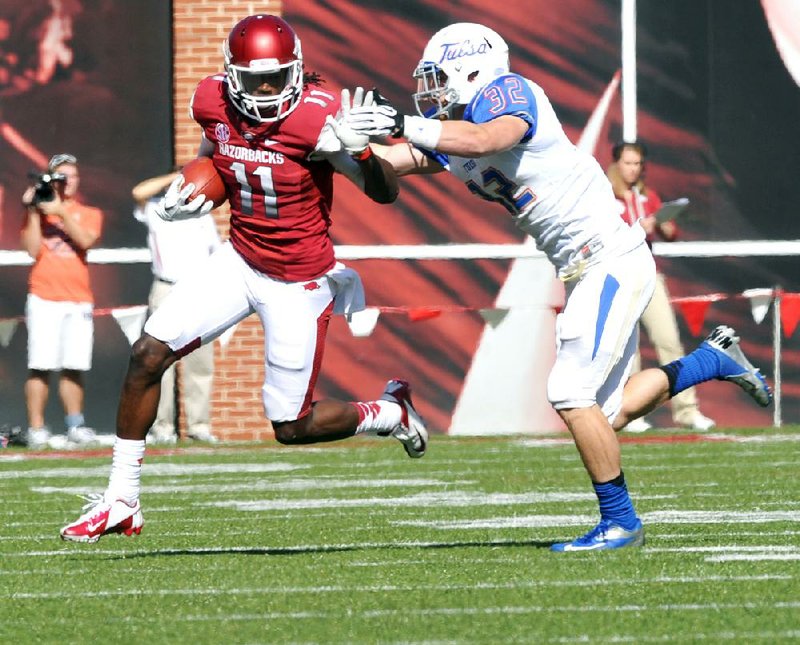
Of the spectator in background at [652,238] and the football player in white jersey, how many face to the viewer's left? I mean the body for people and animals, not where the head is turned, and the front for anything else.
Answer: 1

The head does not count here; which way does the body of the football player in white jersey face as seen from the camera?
to the viewer's left

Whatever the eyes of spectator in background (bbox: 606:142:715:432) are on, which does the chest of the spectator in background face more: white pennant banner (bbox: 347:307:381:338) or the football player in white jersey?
the football player in white jersey

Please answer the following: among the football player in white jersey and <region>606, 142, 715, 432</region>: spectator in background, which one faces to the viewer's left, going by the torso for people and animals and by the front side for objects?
the football player in white jersey

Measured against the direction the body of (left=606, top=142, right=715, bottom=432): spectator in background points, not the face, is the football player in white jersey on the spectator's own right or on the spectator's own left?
on the spectator's own right

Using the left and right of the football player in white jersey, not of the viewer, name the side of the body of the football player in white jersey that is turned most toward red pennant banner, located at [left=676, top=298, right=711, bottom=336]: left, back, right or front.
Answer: right

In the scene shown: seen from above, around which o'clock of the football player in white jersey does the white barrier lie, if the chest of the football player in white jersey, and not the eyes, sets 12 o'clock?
The white barrier is roughly at 3 o'clock from the football player in white jersey.

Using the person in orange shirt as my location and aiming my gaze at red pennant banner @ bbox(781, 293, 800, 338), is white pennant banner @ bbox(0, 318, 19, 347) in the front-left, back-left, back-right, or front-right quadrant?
back-left

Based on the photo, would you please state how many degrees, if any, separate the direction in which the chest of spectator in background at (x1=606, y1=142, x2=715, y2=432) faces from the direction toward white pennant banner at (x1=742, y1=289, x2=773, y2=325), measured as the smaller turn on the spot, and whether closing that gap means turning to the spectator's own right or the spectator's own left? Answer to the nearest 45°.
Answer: approximately 90° to the spectator's own left

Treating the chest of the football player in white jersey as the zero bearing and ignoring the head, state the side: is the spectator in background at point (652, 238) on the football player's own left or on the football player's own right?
on the football player's own right

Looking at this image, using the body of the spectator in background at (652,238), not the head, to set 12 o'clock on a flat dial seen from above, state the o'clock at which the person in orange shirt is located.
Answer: The person in orange shirt is roughly at 4 o'clock from the spectator in background.
